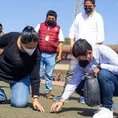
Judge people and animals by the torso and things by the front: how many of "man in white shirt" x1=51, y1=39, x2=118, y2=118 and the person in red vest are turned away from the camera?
0

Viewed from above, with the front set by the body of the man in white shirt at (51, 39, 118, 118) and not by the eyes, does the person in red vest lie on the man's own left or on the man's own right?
on the man's own right

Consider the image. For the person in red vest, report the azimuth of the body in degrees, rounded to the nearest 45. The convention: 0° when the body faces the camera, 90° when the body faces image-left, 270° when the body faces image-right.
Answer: approximately 0°

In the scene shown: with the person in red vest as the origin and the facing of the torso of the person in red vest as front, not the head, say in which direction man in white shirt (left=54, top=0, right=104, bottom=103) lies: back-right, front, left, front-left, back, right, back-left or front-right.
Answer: front-left

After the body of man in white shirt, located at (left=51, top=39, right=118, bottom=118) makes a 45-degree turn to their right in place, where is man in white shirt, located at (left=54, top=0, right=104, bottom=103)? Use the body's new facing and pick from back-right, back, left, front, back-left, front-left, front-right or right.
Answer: right
